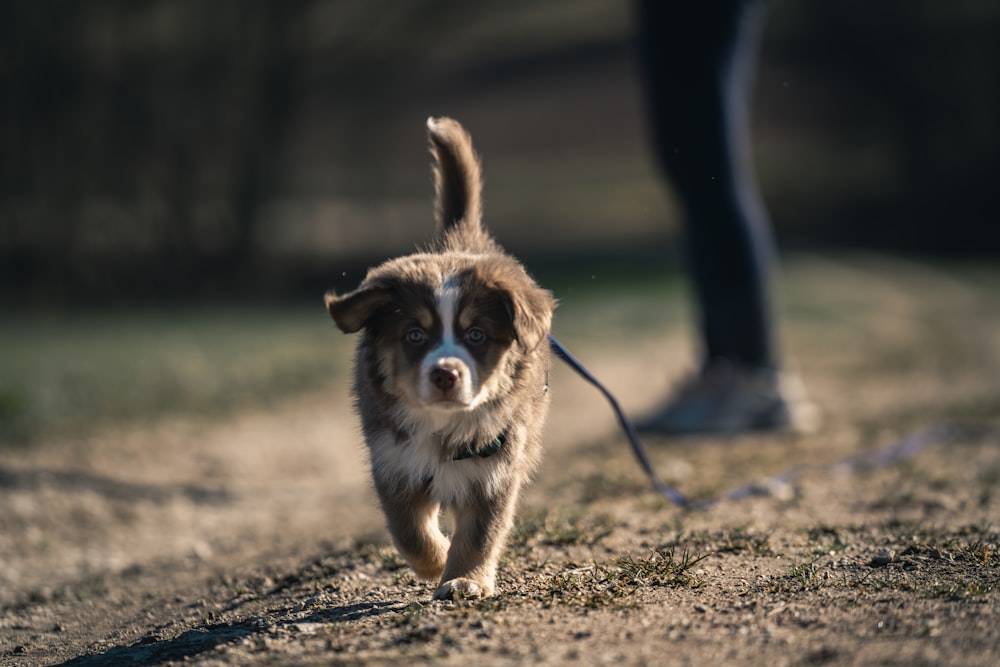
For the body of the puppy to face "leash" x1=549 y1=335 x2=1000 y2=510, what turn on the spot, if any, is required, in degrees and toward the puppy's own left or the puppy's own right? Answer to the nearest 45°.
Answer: approximately 135° to the puppy's own left

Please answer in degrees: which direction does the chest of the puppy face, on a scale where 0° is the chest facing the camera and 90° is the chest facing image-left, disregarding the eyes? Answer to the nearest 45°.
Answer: approximately 0°

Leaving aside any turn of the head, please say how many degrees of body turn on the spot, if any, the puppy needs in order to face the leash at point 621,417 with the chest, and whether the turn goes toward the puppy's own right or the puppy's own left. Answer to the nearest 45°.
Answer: approximately 135° to the puppy's own left
